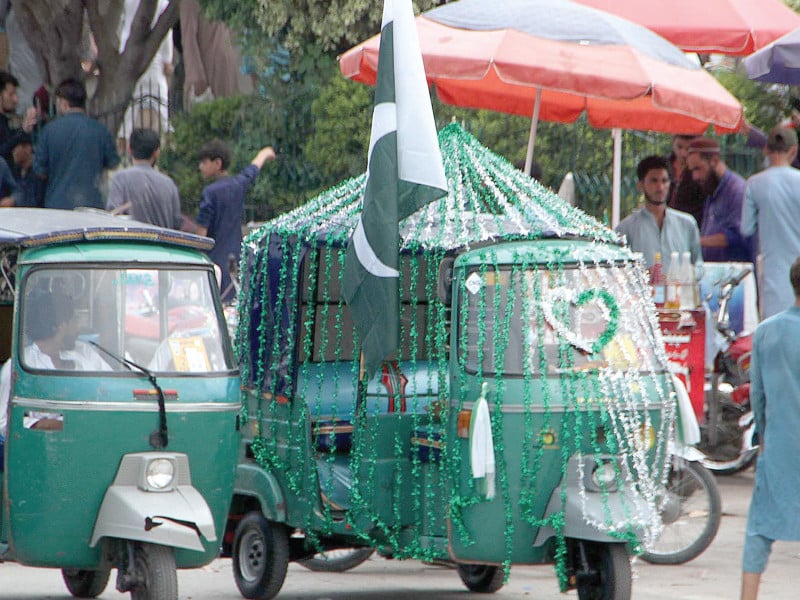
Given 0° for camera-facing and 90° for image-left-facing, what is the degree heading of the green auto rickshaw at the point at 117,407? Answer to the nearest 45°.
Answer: approximately 315°

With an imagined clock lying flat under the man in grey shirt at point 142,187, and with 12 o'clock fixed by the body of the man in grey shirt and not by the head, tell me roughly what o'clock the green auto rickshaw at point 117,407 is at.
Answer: The green auto rickshaw is roughly at 6 o'clock from the man in grey shirt.

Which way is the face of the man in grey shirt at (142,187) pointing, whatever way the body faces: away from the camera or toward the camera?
away from the camera

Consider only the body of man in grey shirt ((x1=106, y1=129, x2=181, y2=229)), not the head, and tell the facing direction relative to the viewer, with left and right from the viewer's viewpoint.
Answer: facing away from the viewer
